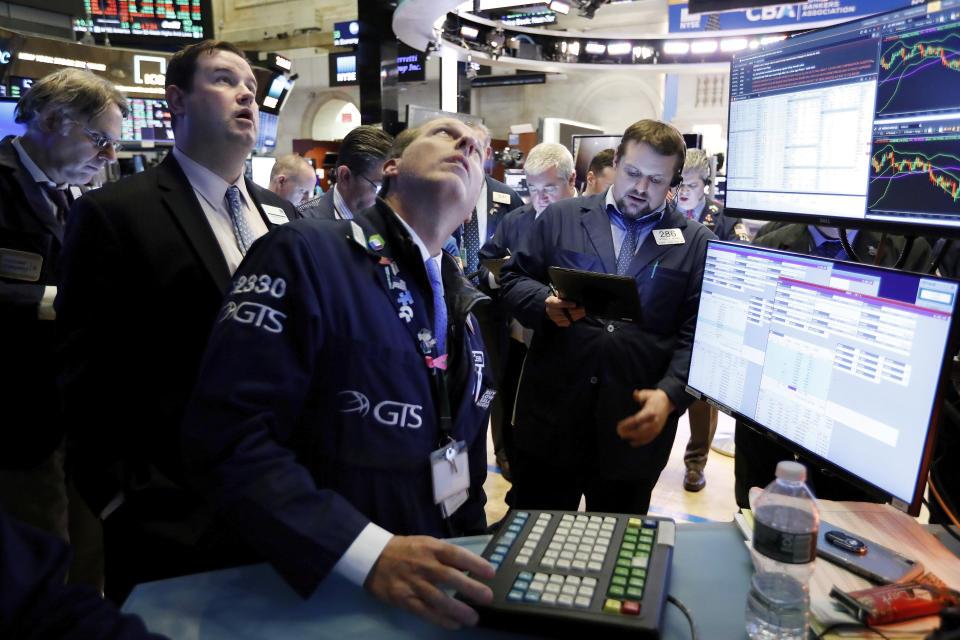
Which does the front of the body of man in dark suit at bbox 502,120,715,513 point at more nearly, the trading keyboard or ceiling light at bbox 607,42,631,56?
the trading keyboard

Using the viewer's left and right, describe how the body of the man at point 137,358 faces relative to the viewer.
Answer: facing the viewer and to the right of the viewer

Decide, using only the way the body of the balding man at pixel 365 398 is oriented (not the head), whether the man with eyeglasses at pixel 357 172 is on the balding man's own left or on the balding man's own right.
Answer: on the balding man's own left

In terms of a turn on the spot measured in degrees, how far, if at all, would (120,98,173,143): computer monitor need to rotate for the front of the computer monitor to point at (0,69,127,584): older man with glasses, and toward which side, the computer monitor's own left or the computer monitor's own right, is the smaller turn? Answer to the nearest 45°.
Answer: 0° — it already faces them

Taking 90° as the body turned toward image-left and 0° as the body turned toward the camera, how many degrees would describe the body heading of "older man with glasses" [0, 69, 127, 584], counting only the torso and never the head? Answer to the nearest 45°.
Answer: approximately 315°

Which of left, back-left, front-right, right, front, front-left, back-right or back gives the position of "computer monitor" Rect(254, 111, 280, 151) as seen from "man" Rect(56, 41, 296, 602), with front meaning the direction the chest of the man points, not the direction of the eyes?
back-left

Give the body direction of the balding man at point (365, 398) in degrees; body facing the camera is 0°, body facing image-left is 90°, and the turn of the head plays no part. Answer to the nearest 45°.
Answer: approximately 315°

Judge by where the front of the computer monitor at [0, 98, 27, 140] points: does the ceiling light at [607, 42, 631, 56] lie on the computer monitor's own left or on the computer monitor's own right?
on the computer monitor's own left

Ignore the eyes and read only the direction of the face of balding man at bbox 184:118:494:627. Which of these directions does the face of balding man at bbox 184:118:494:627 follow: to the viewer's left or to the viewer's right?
to the viewer's right

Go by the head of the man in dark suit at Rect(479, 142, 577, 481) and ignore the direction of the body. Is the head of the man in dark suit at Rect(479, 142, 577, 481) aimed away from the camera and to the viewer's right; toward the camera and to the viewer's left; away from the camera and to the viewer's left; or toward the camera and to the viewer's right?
toward the camera and to the viewer's left

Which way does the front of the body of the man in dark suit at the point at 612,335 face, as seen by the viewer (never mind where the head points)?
toward the camera

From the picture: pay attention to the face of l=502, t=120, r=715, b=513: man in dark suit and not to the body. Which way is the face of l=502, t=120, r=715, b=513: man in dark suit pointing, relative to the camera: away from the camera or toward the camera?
toward the camera

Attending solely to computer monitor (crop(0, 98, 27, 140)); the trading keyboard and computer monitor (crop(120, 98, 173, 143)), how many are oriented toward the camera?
3

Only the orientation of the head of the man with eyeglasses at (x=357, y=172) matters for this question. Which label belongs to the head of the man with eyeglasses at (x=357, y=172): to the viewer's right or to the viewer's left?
to the viewer's right

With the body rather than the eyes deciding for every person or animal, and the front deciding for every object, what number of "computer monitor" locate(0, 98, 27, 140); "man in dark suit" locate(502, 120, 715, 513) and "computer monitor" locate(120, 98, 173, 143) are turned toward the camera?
3

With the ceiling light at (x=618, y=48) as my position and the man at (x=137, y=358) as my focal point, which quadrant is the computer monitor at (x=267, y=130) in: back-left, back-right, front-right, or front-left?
front-right

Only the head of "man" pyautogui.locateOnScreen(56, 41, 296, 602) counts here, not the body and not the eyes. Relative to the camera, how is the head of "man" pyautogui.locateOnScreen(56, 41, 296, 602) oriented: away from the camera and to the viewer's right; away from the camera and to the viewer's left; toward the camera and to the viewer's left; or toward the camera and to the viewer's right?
toward the camera and to the viewer's right
